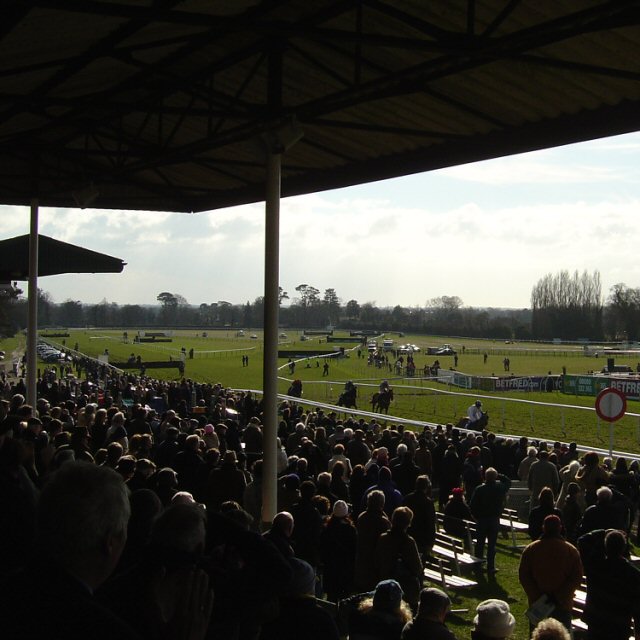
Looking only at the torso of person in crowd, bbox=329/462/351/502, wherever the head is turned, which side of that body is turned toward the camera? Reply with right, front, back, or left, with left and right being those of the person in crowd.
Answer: back

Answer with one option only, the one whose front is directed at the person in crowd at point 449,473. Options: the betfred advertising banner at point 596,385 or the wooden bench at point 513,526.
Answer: the betfred advertising banner

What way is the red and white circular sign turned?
toward the camera

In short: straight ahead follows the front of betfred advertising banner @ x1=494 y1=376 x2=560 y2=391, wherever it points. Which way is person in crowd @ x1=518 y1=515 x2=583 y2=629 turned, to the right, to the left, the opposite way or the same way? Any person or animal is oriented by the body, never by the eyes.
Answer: the opposite way

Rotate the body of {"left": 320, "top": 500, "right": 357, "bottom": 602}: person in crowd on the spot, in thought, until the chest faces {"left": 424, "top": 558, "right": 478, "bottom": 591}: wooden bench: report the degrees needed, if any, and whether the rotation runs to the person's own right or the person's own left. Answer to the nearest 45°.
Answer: approximately 45° to the person's own right

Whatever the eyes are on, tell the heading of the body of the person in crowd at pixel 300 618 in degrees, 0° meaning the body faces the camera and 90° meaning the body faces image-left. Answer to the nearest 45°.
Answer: approximately 180°

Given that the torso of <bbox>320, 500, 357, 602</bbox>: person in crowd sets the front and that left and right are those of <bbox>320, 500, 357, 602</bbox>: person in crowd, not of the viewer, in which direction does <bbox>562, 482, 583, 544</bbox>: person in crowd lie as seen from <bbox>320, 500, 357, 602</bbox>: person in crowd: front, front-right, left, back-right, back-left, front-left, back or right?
front-right

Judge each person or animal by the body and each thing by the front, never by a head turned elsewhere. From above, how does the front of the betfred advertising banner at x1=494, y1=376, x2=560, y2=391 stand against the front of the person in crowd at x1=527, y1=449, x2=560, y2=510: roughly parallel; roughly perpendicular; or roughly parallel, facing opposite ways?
roughly parallel, facing opposite ways

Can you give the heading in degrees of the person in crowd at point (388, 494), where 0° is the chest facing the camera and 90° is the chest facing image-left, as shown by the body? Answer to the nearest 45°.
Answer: approximately 180°

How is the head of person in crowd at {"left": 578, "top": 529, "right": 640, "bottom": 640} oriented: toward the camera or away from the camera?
away from the camera

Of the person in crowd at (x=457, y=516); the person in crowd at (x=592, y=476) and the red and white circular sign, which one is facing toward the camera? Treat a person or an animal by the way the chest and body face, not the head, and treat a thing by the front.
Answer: the red and white circular sign

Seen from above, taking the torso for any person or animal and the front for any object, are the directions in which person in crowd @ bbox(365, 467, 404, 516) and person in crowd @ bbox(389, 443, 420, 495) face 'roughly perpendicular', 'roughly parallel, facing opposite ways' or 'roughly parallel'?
roughly parallel

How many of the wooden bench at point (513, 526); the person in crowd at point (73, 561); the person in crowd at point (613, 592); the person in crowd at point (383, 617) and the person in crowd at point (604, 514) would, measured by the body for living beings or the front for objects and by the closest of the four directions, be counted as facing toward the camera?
0

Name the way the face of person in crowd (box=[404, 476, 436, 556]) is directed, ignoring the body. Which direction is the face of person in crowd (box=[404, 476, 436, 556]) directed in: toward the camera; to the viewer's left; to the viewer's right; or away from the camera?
away from the camera

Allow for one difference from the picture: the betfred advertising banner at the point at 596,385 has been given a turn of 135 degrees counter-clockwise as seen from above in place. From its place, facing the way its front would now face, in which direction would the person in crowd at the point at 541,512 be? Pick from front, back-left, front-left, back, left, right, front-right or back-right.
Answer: back-right
